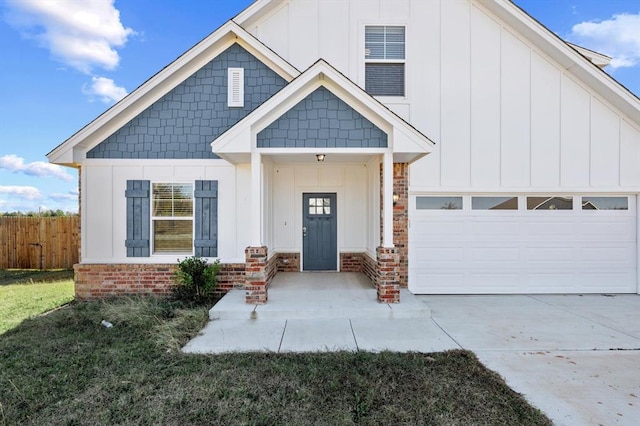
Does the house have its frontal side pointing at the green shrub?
no

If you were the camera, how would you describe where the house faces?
facing the viewer

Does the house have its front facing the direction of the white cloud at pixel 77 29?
no

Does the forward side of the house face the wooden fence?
no
